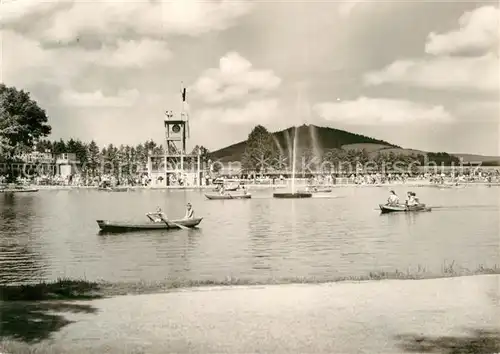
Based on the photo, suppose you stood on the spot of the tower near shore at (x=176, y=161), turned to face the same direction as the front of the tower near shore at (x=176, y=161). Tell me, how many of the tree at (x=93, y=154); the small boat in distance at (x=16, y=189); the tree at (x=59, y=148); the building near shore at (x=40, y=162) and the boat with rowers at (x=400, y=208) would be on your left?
1

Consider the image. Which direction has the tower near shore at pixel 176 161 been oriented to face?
toward the camera

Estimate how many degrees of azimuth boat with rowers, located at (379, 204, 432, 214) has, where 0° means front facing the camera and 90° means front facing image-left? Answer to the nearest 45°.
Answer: approximately 90°

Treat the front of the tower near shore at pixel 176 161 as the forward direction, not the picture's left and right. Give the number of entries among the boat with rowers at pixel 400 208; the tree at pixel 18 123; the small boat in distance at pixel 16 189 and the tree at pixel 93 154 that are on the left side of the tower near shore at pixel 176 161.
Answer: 1

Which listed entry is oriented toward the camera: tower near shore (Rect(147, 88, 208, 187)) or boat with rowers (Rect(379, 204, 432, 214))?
the tower near shore

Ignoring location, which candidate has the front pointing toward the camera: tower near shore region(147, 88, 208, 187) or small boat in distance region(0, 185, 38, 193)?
the tower near shore

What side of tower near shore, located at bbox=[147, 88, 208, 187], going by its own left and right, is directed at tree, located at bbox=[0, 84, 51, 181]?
right

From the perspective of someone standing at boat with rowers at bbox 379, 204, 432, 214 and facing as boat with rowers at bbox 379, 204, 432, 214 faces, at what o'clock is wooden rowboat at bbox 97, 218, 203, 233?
The wooden rowboat is roughly at 11 o'clock from the boat with rowers.

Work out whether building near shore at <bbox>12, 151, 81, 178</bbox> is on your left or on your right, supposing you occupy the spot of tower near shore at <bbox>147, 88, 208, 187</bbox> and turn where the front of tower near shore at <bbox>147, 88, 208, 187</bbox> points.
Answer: on your right

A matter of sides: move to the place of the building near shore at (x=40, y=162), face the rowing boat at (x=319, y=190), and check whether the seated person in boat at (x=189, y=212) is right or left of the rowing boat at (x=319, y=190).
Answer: right

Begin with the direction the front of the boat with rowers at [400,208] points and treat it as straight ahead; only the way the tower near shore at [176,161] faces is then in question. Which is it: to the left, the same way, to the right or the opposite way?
to the left

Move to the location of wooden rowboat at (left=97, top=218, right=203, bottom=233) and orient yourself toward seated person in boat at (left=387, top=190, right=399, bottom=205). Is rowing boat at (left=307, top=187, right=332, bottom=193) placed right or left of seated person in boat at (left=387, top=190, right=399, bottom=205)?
left

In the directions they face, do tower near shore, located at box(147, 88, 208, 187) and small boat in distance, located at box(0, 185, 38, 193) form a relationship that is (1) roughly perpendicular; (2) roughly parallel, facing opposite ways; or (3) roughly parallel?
roughly perpendicular

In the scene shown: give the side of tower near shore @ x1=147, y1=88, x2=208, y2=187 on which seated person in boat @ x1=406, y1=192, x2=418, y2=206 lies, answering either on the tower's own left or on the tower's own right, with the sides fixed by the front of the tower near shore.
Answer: on the tower's own left

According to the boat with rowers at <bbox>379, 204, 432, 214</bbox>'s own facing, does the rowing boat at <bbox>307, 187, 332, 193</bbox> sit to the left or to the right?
on its right
